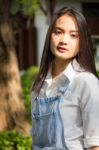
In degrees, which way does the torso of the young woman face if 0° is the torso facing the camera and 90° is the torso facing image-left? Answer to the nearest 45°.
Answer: approximately 45°

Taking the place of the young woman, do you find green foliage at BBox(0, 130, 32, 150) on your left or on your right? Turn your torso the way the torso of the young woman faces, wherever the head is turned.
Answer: on your right
